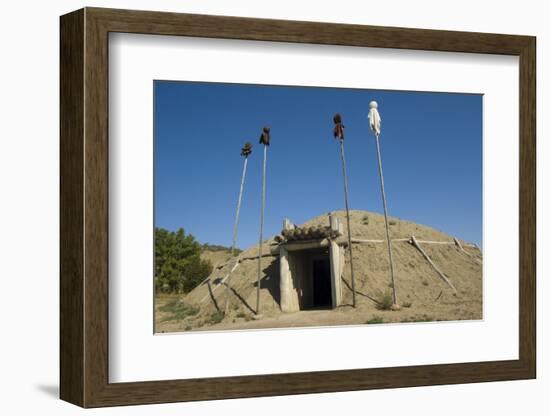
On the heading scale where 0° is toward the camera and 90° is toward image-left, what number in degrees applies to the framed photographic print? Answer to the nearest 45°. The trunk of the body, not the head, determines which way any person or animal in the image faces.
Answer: approximately 315°
